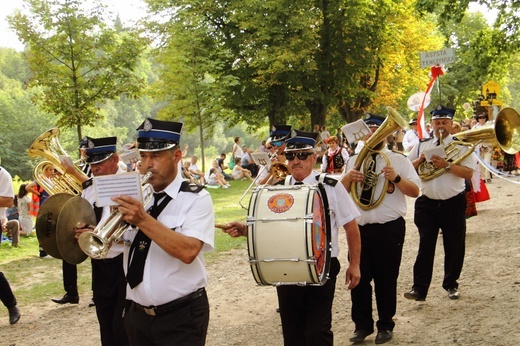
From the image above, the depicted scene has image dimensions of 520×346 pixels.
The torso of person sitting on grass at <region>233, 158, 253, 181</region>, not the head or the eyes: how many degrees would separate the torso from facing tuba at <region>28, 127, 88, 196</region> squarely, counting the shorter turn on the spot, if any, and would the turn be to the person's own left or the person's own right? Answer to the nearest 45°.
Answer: approximately 90° to the person's own right

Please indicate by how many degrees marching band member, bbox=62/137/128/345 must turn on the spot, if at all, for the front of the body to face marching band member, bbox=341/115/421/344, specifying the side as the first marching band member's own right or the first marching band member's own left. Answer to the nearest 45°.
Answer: approximately 135° to the first marching band member's own left

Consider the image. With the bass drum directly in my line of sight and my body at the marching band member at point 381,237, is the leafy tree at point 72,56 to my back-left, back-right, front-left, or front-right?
back-right
